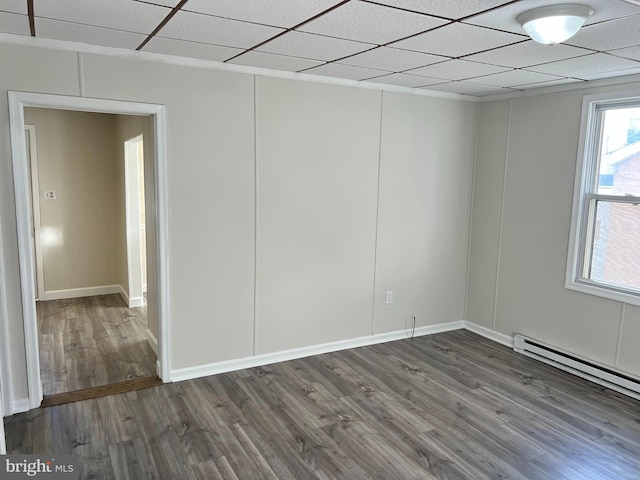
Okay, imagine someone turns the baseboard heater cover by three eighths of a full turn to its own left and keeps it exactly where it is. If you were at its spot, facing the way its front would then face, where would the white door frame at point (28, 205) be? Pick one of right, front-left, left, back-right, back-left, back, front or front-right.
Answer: back-right

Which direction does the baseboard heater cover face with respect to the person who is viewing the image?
facing the viewer and to the left of the viewer

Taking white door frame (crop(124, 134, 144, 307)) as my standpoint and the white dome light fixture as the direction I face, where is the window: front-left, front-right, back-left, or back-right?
front-left

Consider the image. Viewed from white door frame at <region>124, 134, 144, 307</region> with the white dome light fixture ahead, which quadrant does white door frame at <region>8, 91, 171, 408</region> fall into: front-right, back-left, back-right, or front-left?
front-right

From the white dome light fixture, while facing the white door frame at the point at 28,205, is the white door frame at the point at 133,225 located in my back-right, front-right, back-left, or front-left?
front-right
